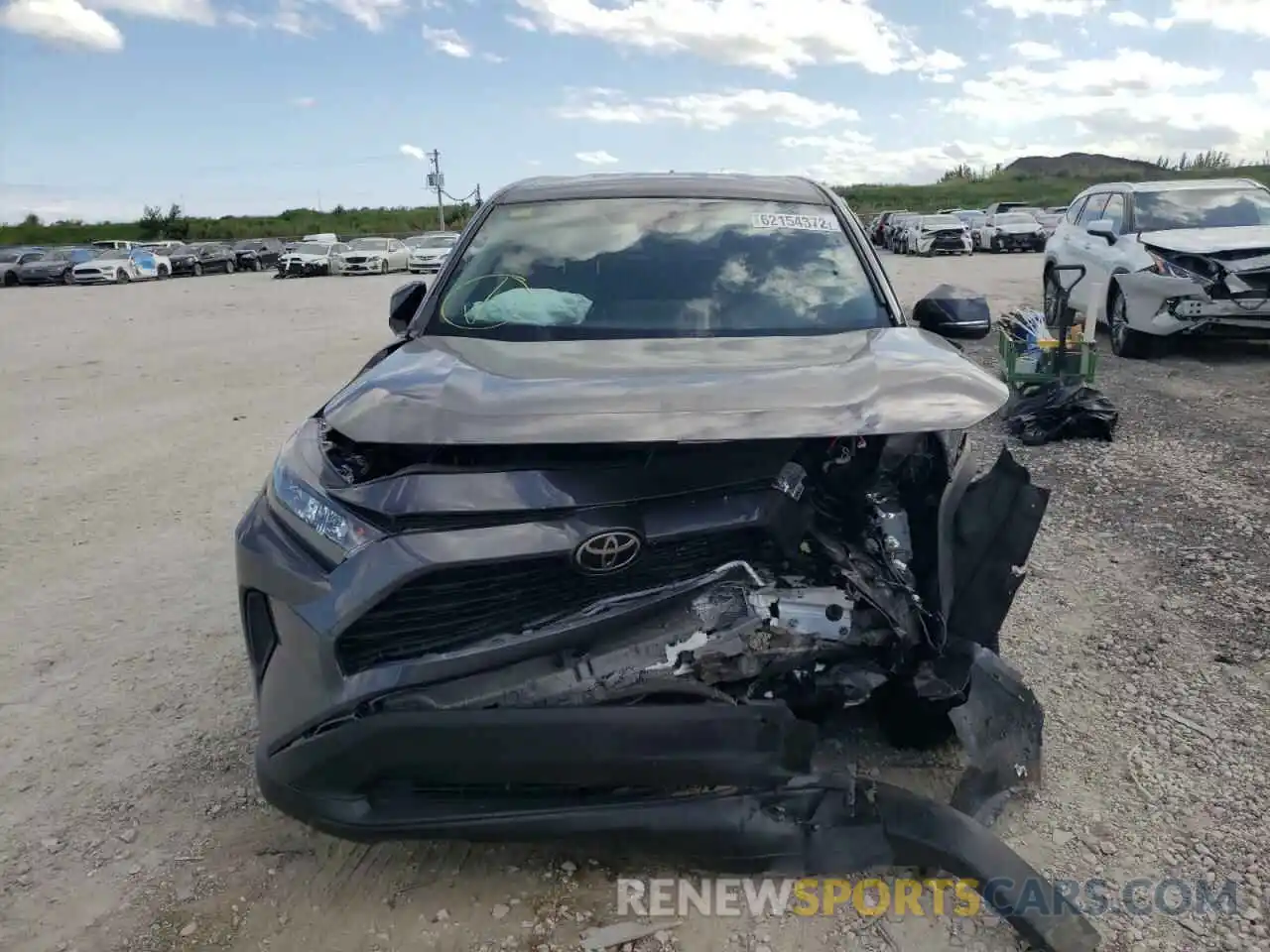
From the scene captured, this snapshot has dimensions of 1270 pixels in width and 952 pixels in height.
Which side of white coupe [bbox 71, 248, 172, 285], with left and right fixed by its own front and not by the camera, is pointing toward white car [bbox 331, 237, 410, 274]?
left

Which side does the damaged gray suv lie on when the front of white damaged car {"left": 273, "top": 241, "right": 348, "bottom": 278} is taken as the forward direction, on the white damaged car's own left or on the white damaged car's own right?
on the white damaged car's own left

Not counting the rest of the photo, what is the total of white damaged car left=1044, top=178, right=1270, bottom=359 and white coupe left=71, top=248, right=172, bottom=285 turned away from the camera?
0

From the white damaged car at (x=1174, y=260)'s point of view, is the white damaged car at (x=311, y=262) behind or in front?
behind

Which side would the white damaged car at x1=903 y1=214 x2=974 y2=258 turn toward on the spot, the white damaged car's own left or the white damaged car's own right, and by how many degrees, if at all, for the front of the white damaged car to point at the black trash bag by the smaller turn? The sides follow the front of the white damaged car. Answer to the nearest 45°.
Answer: approximately 45° to the white damaged car's own right

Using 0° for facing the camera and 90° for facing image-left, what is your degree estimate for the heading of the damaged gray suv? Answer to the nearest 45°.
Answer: approximately 0°

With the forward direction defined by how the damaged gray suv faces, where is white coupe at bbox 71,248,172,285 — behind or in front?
behind

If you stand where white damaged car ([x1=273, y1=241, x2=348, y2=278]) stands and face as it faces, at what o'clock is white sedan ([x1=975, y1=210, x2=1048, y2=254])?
The white sedan is roughly at 8 o'clock from the white damaged car.

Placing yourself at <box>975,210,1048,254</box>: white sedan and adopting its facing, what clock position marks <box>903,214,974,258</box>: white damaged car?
The white damaged car is roughly at 3 o'clock from the white sedan.

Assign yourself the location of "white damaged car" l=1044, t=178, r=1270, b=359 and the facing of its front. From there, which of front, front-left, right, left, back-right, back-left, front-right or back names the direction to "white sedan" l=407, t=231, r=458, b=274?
back

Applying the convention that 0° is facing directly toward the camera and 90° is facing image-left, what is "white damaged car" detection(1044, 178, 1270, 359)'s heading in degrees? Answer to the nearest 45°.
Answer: approximately 315°
